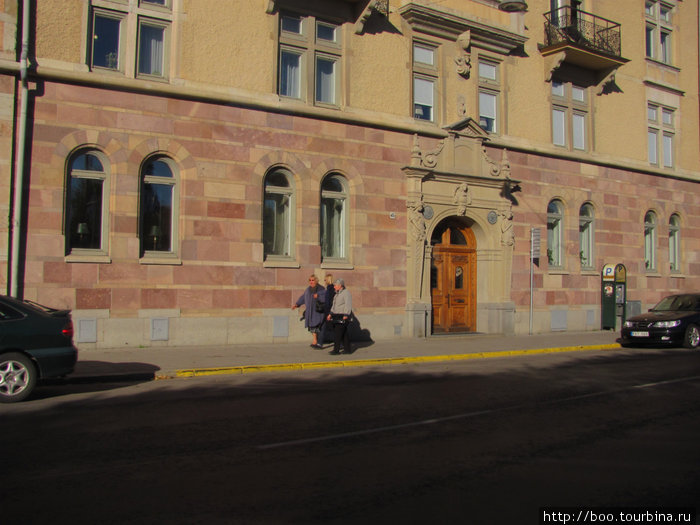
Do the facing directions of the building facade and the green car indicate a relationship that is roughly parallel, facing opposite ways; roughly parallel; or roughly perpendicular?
roughly perpendicular

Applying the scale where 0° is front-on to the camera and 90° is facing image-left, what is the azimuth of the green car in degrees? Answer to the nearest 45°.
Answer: approximately 90°

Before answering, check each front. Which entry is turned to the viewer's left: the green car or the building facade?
the green car

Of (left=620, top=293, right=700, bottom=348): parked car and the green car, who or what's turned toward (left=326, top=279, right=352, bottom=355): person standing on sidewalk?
the parked car

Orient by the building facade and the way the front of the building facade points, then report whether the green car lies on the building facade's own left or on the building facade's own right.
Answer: on the building facade's own right

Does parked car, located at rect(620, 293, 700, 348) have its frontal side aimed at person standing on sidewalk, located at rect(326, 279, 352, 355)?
yes

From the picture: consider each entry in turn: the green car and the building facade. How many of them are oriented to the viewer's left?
1

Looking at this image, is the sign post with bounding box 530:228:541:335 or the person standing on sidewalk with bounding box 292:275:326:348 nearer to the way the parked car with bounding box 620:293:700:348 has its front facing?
the person standing on sidewalk

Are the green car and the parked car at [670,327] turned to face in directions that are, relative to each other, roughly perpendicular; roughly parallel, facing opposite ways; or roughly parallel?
roughly parallel

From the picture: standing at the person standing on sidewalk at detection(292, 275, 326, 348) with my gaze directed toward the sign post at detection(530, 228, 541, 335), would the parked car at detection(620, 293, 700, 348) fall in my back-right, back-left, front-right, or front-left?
front-right

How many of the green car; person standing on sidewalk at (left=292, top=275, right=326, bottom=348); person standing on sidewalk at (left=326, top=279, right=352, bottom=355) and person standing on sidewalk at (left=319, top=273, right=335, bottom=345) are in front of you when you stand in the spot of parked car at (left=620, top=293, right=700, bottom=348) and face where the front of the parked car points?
4

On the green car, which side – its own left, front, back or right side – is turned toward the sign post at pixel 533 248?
back

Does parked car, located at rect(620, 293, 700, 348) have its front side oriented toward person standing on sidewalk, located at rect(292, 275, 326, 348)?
yes

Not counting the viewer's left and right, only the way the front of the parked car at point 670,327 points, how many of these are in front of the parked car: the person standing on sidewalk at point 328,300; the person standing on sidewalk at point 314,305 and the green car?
3
